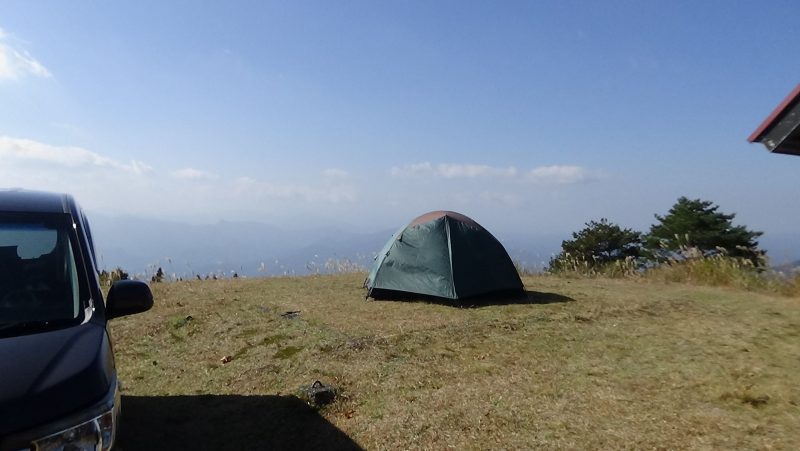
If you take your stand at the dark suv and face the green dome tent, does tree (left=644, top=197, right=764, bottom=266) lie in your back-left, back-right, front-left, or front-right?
front-right

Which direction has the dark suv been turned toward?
toward the camera
